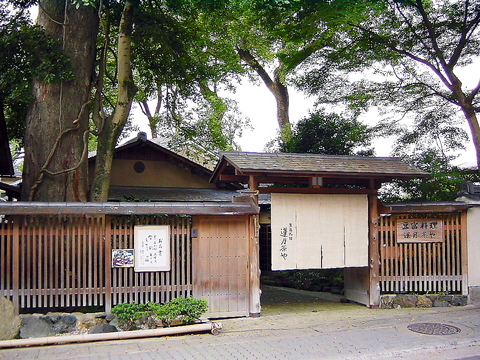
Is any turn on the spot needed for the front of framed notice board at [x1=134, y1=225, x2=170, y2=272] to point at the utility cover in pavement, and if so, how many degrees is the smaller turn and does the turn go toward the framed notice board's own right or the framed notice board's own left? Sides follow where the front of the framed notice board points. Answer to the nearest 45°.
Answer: approximately 90° to the framed notice board's own left

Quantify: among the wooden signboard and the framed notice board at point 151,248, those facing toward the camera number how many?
2

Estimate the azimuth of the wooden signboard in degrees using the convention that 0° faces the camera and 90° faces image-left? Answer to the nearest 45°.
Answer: approximately 0°

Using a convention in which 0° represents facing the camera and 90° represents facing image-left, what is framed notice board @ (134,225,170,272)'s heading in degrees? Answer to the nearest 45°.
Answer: approximately 0°

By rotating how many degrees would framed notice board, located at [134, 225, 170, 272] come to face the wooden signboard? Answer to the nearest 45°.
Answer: approximately 90° to its left

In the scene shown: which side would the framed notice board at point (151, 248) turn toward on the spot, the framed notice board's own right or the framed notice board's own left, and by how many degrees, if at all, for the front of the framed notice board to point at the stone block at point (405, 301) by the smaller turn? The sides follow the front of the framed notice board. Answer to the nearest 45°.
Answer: approximately 90° to the framed notice board's own left

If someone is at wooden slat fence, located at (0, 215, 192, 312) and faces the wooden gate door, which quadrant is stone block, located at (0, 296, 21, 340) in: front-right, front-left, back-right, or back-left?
back-right

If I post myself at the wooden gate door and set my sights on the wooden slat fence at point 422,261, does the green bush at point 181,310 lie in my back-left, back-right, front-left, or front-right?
back-right
